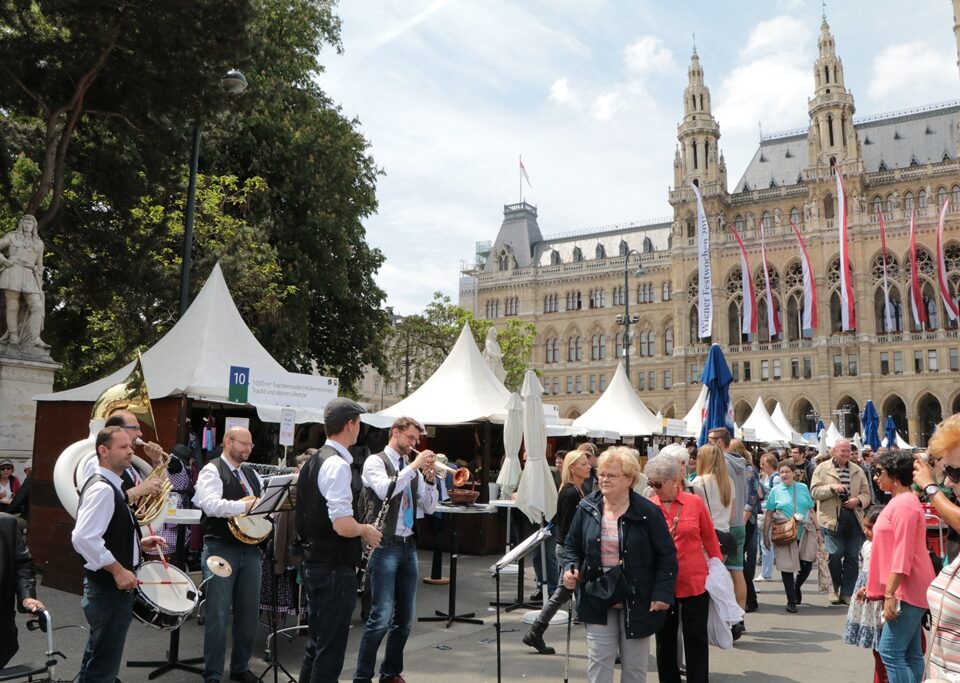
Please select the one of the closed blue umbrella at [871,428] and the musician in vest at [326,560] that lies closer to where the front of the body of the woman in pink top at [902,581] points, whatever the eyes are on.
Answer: the musician in vest

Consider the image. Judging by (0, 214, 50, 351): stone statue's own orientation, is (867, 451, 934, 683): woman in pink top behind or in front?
in front

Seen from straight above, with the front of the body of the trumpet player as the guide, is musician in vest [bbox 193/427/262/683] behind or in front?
behind

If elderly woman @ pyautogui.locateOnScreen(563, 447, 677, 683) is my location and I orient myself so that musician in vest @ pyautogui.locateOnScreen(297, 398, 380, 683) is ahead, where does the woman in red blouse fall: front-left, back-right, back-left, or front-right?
back-right

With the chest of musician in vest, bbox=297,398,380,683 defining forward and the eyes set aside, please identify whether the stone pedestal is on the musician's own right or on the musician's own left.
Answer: on the musician's own left

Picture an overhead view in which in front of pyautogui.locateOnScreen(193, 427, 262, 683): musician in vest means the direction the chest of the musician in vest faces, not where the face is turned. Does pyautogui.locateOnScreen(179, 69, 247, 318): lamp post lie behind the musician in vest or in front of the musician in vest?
behind

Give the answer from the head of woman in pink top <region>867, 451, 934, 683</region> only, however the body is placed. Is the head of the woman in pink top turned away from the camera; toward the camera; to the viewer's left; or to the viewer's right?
to the viewer's left

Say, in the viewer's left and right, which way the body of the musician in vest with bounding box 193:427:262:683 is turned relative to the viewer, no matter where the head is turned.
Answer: facing the viewer and to the right of the viewer

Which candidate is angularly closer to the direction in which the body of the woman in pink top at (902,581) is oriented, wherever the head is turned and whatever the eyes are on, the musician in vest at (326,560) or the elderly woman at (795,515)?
the musician in vest

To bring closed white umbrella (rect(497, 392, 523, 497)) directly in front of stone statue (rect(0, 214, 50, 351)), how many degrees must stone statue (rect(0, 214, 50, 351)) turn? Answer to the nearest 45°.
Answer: approximately 45° to its left

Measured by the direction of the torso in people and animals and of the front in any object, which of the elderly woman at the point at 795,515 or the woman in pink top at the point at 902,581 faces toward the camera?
the elderly woman

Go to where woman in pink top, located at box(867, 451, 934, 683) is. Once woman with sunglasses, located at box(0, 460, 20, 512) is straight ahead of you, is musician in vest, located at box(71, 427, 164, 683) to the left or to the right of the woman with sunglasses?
left

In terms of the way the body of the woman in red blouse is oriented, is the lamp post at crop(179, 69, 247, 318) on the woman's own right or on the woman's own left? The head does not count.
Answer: on the woman's own right

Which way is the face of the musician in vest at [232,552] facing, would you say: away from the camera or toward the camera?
toward the camera

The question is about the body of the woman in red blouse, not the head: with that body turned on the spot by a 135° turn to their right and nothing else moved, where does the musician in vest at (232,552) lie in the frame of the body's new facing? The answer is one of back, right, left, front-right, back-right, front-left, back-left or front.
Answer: left

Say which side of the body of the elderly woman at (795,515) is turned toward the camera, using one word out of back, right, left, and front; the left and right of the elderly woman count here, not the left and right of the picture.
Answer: front

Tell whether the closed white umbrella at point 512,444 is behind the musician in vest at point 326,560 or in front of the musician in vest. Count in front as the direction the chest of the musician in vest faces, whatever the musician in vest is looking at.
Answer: in front
